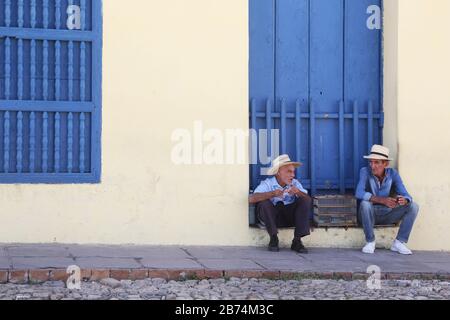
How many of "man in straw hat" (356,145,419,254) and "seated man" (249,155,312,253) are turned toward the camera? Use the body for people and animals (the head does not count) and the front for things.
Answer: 2

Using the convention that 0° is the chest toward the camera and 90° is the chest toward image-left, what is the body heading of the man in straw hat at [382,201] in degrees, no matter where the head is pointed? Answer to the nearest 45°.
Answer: approximately 0°

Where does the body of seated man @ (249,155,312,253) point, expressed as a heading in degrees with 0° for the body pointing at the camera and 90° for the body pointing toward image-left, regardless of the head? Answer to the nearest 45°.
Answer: approximately 0°

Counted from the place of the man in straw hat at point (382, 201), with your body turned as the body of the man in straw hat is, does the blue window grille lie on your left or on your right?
on your right
